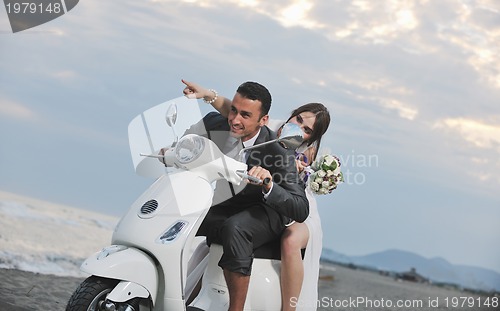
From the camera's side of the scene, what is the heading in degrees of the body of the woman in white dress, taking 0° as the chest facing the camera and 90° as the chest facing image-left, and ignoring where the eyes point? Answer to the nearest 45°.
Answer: approximately 45°

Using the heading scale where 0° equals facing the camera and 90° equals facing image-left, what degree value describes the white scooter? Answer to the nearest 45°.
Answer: approximately 45°

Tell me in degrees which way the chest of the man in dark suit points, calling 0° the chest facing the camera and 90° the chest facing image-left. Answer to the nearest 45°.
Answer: approximately 45°
